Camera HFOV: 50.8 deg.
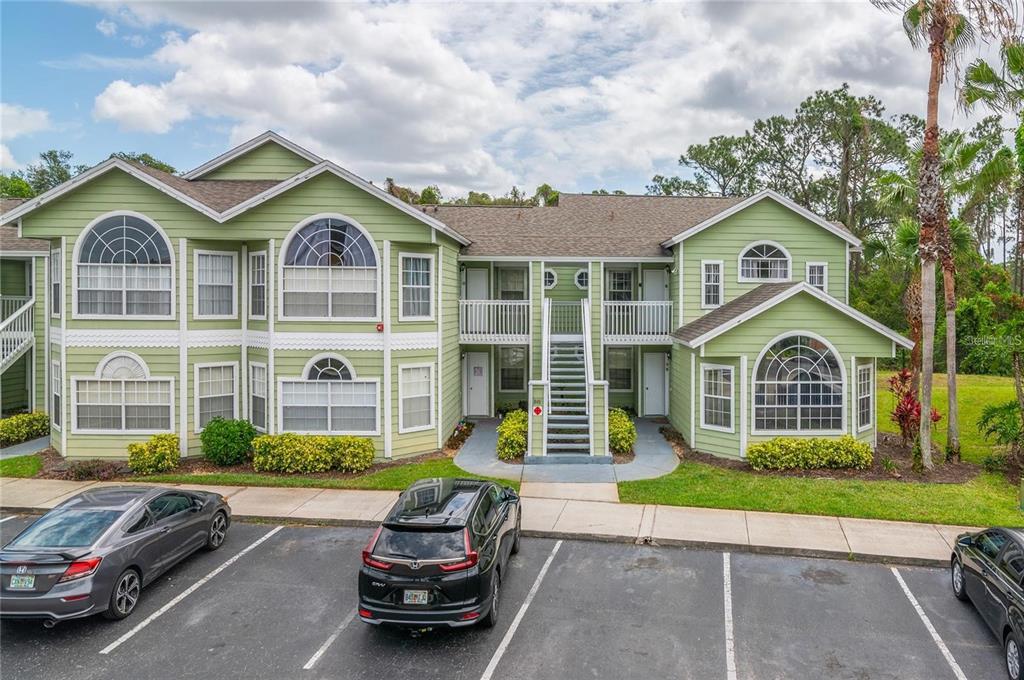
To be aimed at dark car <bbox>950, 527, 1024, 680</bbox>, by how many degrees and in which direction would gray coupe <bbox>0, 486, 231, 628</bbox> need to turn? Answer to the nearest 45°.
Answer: approximately 90° to its right

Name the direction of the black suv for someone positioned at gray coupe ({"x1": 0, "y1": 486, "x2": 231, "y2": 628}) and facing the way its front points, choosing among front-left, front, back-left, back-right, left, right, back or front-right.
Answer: right

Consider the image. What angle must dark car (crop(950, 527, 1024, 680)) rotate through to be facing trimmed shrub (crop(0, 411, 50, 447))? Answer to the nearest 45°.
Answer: approximately 45° to its left

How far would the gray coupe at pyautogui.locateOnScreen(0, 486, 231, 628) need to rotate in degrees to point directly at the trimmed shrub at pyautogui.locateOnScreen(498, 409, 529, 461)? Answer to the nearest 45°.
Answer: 0° — it already faces it

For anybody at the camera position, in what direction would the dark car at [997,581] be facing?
facing away from the viewer and to the left of the viewer

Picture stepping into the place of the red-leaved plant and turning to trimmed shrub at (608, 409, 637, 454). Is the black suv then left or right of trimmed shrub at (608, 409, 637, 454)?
left

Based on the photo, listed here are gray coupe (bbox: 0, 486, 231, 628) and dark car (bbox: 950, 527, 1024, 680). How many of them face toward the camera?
0

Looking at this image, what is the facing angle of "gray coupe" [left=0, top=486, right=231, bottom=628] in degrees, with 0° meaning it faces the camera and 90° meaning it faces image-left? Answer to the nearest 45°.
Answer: approximately 225°

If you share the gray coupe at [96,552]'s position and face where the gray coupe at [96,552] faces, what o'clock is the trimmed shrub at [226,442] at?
The trimmed shrub is roughly at 11 o'clock from the gray coupe.

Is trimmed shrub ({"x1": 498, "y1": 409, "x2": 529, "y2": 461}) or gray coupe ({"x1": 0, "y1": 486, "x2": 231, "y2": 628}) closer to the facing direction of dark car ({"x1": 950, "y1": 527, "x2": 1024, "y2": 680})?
the trimmed shrub
